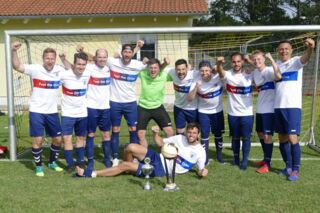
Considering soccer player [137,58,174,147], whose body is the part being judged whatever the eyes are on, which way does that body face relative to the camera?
toward the camera

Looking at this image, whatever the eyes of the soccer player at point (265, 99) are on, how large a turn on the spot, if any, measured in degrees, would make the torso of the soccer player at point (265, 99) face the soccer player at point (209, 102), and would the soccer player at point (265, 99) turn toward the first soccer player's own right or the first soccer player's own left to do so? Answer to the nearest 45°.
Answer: approximately 45° to the first soccer player's own right

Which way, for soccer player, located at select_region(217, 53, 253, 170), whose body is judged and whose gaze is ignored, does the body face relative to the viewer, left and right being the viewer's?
facing the viewer

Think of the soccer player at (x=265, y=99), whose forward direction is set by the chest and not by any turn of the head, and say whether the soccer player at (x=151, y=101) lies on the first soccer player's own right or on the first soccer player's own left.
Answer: on the first soccer player's own right

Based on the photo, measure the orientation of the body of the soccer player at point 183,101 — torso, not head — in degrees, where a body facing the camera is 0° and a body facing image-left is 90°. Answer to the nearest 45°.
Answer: approximately 0°

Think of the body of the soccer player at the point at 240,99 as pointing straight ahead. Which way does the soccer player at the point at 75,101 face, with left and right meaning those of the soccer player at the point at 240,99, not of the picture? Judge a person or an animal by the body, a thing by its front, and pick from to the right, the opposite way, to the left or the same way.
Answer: the same way

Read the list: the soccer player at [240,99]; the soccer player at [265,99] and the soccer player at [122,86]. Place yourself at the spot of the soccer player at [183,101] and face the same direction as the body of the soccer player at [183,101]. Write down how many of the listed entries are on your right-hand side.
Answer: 1

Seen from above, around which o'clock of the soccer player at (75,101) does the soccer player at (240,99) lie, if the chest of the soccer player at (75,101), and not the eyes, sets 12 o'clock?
the soccer player at (240,99) is roughly at 9 o'clock from the soccer player at (75,101).

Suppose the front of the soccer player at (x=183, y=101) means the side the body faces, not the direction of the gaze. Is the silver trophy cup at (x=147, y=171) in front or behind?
in front

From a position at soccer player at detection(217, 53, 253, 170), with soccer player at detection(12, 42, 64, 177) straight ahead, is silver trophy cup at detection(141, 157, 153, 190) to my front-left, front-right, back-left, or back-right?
front-left

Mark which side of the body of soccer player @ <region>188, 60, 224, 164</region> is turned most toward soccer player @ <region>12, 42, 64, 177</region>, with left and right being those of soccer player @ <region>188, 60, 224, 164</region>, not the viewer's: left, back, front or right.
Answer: right

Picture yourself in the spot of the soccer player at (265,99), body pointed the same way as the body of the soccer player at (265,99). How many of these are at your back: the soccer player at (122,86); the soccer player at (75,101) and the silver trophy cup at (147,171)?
0

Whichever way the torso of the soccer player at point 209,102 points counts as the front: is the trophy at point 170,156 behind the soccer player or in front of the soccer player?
in front
